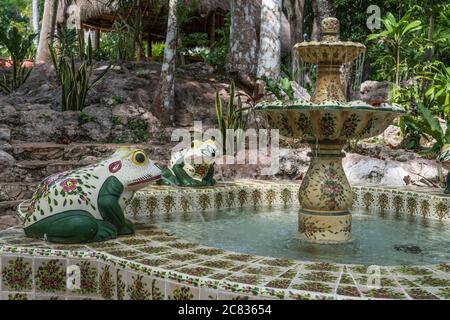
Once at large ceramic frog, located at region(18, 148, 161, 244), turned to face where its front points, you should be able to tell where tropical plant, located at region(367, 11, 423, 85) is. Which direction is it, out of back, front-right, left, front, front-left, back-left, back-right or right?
front-left

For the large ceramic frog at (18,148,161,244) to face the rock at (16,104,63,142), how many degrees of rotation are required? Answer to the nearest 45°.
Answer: approximately 90° to its left

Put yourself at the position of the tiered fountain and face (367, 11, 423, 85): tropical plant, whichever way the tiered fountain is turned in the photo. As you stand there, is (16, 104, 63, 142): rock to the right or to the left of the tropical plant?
left

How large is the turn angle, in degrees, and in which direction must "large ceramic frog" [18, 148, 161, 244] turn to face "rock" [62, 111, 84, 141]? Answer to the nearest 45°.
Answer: approximately 90° to its left

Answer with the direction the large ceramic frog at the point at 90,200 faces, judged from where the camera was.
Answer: facing to the right of the viewer

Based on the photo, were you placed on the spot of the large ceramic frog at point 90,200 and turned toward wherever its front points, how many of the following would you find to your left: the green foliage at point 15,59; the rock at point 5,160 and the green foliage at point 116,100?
3

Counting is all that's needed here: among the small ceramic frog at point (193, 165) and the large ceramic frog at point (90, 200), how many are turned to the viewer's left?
0

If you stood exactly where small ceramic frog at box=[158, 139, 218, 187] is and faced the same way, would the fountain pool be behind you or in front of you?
in front

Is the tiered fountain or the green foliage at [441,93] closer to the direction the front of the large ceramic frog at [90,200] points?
the tiered fountain

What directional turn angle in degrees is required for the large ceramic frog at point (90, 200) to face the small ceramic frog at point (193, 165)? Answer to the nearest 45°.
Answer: approximately 45° to its left

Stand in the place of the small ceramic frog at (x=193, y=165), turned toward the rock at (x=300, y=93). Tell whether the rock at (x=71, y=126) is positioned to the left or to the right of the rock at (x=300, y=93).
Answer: left

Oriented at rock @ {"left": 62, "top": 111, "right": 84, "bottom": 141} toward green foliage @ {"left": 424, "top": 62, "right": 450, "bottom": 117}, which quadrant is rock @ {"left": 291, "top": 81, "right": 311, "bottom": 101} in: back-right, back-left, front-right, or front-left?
front-left

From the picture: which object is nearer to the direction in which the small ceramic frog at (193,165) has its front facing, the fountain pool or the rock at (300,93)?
the fountain pool

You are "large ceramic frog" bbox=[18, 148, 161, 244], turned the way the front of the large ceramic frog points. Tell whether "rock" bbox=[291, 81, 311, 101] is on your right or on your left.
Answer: on your left

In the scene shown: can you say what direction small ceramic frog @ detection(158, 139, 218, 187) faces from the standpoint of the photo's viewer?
facing the viewer and to the right of the viewer
